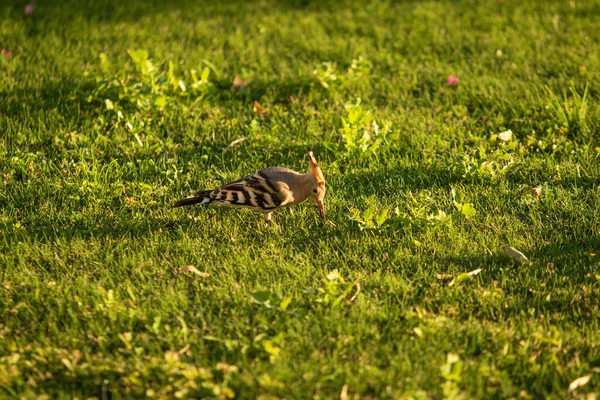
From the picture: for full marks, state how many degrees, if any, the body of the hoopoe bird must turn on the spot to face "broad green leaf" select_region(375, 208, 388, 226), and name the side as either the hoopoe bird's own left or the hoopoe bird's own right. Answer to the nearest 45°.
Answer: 0° — it already faces it

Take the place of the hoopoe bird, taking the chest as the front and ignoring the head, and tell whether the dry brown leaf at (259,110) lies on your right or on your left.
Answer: on your left

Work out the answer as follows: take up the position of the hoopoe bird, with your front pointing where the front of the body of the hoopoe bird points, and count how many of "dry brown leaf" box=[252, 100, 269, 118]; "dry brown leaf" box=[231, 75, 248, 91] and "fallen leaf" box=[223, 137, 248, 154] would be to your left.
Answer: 3

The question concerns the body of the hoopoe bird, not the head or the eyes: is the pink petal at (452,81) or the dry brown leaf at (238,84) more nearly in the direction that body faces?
the pink petal

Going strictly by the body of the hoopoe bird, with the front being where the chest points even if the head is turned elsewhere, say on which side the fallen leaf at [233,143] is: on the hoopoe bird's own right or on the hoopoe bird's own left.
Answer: on the hoopoe bird's own left

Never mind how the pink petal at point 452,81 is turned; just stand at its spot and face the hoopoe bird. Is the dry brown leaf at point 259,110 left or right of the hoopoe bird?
right

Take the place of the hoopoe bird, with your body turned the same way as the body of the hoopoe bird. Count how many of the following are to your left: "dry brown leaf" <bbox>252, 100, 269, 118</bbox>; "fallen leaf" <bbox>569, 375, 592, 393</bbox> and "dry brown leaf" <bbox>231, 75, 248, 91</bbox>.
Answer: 2

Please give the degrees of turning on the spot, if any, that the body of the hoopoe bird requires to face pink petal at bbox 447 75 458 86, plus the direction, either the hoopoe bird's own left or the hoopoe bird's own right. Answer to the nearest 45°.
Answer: approximately 45° to the hoopoe bird's own left

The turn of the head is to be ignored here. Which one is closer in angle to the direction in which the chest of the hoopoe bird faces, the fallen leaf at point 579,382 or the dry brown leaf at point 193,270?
the fallen leaf

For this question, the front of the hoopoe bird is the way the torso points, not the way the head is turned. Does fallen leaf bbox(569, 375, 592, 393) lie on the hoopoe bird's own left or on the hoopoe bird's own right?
on the hoopoe bird's own right

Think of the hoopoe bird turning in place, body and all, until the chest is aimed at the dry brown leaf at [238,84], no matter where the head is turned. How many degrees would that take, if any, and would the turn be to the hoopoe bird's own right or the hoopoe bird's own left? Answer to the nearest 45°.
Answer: approximately 90° to the hoopoe bird's own left

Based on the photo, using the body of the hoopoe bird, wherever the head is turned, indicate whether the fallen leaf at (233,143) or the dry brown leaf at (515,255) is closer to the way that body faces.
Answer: the dry brown leaf

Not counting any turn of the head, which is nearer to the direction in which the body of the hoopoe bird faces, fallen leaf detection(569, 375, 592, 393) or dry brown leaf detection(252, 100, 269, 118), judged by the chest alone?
the fallen leaf

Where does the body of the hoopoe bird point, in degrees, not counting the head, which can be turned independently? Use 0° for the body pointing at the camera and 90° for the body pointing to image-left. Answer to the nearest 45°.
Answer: approximately 270°
